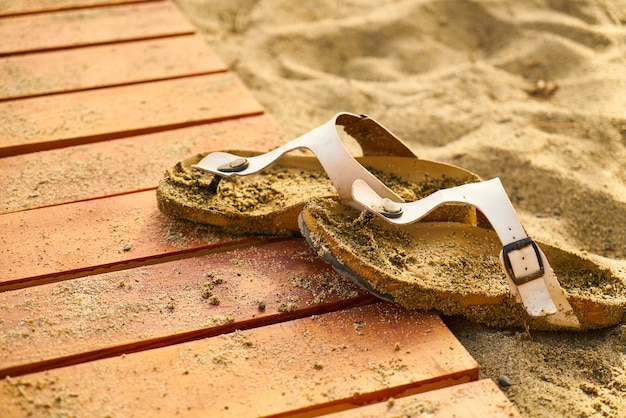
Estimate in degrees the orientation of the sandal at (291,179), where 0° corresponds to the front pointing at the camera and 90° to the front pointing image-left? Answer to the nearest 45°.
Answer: approximately 90°

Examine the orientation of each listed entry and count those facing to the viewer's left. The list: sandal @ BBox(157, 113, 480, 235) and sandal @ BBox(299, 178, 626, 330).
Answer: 2

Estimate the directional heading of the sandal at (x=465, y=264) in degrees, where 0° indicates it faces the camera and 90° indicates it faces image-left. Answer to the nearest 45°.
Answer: approximately 90°
